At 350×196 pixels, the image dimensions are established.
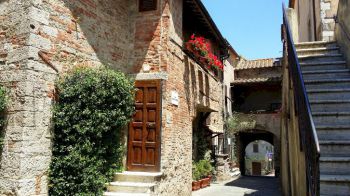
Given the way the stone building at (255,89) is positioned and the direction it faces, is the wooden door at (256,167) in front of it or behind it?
behind

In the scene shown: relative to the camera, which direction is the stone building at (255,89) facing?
toward the camera

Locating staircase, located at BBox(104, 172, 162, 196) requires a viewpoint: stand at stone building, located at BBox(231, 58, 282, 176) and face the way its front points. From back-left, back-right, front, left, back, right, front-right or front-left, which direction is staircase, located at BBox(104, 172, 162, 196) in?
front

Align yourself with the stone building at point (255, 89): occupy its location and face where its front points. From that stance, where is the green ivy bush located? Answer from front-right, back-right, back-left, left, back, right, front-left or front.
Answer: front

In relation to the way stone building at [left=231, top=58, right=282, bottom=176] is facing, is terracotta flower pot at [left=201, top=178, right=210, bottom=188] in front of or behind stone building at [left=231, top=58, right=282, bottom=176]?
in front
